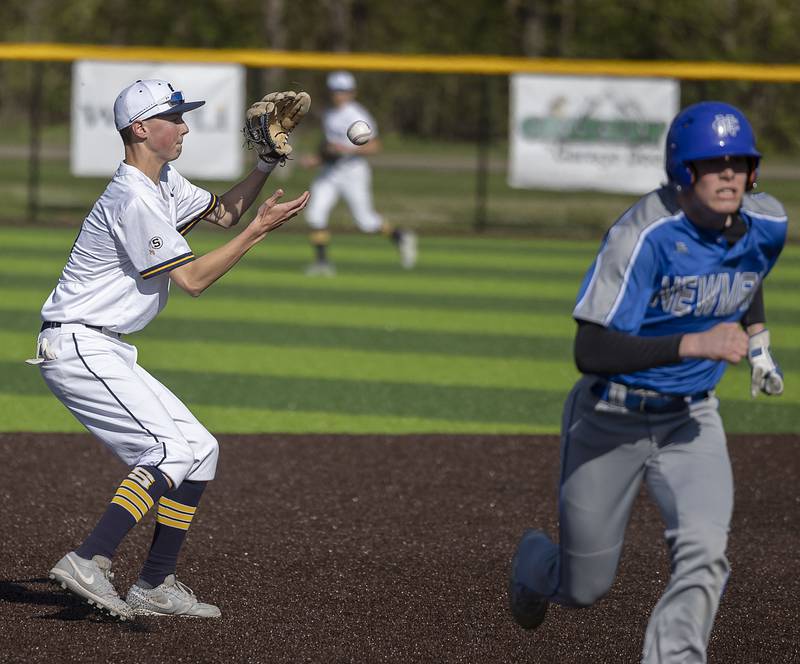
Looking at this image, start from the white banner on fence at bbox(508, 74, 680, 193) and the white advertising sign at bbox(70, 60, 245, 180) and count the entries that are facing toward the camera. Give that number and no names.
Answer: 2

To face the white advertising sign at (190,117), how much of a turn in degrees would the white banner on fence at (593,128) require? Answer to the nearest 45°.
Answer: approximately 90° to its right

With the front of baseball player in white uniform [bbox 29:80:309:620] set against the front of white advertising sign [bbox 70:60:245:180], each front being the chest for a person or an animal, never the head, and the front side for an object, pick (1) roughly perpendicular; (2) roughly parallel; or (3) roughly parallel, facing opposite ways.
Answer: roughly perpendicular

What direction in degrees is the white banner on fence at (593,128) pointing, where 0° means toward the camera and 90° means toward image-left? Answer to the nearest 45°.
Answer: approximately 0°

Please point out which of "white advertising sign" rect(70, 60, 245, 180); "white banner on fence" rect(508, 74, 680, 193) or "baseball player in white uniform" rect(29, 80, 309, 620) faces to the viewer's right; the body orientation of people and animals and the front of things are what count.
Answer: the baseball player in white uniform

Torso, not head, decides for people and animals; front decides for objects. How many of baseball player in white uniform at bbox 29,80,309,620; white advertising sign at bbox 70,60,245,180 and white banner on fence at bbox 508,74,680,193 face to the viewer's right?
1

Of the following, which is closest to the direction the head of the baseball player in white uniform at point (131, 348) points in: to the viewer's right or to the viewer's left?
to the viewer's right

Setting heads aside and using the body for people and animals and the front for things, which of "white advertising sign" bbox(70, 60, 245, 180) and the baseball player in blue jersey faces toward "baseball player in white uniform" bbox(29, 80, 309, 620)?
the white advertising sign

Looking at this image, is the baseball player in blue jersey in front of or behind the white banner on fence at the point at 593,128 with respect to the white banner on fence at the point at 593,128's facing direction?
in front

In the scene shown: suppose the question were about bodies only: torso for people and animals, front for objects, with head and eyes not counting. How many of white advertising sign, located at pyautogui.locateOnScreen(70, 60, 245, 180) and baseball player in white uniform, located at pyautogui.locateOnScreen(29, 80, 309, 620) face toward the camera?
1

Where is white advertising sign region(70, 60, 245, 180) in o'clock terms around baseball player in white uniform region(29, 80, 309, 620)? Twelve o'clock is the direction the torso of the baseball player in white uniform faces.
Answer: The white advertising sign is roughly at 9 o'clock from the baseball player in white uniform.

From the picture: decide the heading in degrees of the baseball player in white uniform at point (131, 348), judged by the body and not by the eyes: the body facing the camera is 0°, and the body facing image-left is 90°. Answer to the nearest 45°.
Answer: approximately 270°

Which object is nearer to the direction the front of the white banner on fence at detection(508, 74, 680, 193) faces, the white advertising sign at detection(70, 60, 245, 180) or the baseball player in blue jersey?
the baseball player in blue jersey
